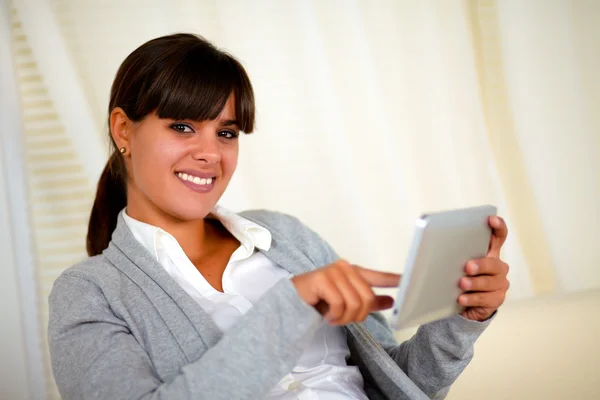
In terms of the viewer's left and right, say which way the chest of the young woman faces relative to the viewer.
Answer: facing the viewer and to the right of the viewer
